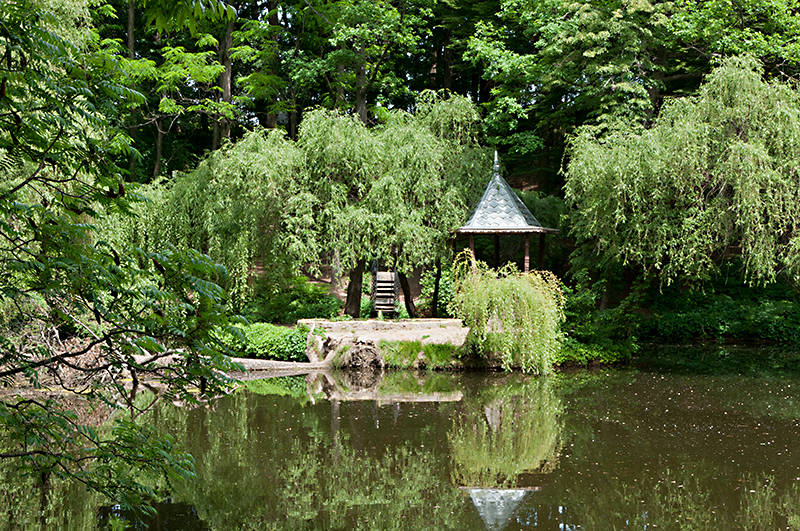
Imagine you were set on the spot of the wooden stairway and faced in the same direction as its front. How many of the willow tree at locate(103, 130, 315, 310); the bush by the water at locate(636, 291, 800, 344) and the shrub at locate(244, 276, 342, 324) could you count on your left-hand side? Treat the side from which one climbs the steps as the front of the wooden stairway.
1

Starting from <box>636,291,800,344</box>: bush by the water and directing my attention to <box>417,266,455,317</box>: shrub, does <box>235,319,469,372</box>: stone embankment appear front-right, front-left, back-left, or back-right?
front-left

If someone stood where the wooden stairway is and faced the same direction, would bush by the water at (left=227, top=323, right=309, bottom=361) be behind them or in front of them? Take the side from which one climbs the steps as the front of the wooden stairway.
in front

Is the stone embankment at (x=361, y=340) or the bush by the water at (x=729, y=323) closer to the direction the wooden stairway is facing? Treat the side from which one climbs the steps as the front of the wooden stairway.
the stone embankment

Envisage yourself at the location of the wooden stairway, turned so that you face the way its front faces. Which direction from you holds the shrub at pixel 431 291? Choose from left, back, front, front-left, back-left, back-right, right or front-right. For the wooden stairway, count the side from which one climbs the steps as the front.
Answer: back-left

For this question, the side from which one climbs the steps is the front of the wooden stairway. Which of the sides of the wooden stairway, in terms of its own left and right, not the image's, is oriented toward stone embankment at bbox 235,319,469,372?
front

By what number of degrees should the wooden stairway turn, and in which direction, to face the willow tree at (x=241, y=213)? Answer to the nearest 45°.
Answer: approximately 45° to its right

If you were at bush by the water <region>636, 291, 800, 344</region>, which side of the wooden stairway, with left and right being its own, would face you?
left

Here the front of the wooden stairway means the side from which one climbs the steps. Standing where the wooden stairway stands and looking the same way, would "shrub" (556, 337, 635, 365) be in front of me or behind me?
in front

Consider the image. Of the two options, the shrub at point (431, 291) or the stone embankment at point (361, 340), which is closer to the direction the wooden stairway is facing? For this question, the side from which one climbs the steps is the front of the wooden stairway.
the stone embankment

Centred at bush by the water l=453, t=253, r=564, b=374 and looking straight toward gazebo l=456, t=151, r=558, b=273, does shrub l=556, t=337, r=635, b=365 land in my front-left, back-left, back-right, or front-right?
front-right

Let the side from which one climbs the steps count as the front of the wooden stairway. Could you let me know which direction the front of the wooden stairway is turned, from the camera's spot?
facing the viewer

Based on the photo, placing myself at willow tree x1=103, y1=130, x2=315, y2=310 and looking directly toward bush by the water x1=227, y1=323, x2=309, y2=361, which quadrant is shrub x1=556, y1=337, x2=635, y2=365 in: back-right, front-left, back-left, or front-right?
front-left
